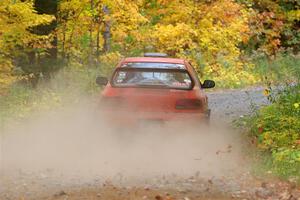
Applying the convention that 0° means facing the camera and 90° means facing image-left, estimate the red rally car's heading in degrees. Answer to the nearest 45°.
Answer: approximately 180°
